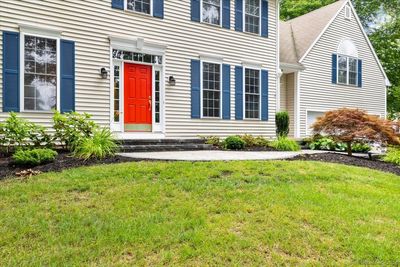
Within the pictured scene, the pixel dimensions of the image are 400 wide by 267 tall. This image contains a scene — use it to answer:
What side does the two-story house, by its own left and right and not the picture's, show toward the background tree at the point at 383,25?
left

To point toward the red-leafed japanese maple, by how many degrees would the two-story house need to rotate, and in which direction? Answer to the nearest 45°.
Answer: approximately 45° to its left

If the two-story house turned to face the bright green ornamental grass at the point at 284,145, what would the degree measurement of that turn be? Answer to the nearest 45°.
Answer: approximately 45° to its left

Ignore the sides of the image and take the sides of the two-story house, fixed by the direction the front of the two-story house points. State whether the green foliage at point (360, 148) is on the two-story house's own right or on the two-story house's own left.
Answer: on the two-story house's own left

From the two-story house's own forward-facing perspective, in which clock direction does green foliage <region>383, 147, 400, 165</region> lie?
The green foliage is roughly at 11 o'clock from the two-story house.

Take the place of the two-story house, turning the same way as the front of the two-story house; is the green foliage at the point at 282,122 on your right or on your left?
on your left

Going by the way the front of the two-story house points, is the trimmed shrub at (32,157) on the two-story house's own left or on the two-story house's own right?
on the two-story house's own right

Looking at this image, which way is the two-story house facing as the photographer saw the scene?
facing the viewer and to the right of the viewer
